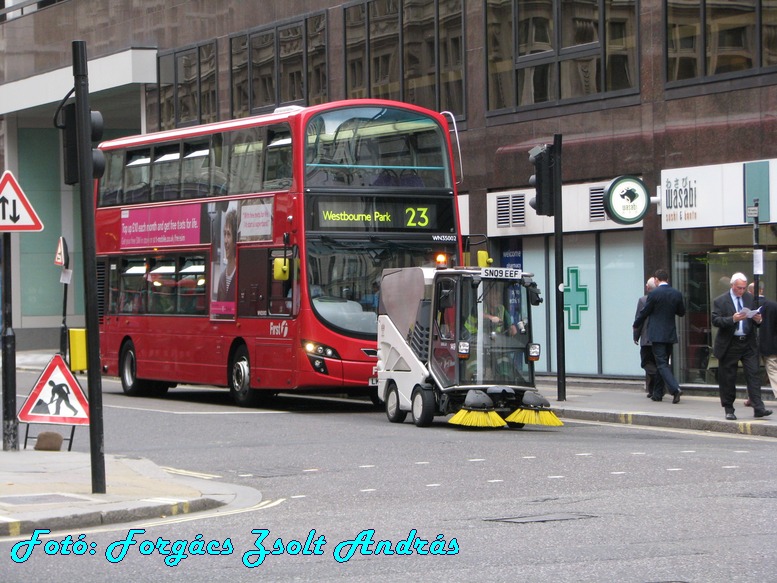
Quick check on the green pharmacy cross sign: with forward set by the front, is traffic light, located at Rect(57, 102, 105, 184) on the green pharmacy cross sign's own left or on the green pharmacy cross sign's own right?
on the green pharmacy cross sign's own right

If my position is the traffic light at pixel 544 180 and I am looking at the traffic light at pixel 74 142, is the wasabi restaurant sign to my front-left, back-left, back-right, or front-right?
back-left

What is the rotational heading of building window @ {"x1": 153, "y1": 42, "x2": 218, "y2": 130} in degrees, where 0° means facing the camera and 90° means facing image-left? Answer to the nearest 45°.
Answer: approximately 45°

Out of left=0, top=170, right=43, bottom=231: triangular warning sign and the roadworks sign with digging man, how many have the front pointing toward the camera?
2

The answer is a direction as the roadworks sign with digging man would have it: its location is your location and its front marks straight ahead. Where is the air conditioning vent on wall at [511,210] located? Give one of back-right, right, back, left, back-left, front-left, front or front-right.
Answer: back-left

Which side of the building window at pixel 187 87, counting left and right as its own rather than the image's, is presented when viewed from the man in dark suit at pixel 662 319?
left

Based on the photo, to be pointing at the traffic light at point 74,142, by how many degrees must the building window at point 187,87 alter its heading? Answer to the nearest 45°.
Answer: approximately 45° to its left
